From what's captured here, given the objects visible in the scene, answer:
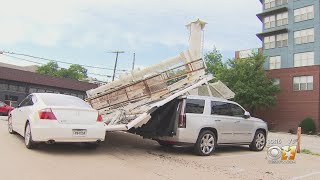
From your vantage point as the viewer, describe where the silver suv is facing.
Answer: facing away from the viewer and to the right of the viewer

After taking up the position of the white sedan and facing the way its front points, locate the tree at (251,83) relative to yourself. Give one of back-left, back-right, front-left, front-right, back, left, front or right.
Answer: right

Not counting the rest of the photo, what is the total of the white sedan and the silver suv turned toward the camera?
0

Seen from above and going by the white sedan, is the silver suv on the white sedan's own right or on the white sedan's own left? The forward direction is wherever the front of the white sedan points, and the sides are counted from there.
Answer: on the white sedan's own right

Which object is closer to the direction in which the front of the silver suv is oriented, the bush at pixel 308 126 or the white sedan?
the bush

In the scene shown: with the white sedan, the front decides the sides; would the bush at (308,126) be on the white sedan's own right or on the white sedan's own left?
on the white sedan's own right

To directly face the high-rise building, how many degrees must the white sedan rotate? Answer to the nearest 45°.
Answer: approximately 90° to its right

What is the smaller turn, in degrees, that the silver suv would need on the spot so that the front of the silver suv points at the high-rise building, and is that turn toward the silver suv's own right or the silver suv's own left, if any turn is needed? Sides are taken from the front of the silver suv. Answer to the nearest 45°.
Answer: approximately 45° to the silver suv's own left

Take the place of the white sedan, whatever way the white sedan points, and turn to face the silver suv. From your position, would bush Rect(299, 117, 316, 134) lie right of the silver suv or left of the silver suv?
left

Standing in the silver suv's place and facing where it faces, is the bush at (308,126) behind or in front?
in front

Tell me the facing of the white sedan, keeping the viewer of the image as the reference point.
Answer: facing away from the viewer and to the left of the viewer

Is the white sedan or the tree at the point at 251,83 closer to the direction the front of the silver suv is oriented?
the tree

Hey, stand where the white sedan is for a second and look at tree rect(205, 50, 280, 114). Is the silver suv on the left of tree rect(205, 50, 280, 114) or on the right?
right

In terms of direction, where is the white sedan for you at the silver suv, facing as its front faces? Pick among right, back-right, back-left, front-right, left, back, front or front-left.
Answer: back
